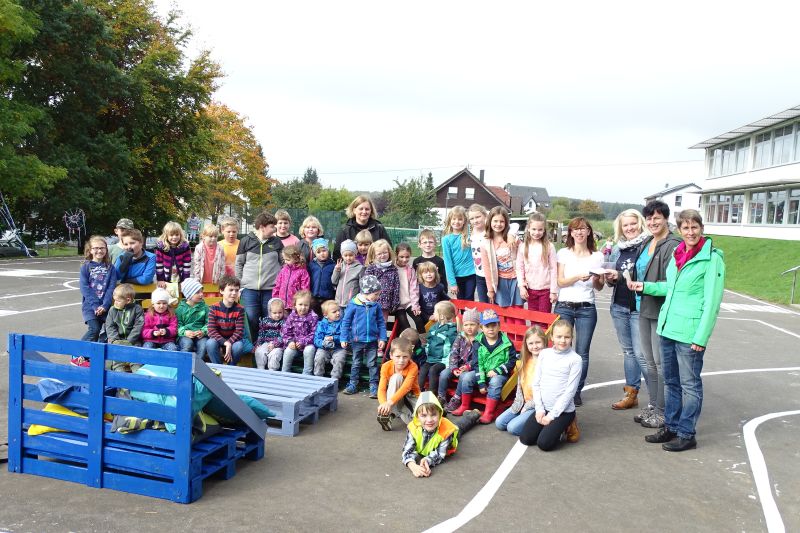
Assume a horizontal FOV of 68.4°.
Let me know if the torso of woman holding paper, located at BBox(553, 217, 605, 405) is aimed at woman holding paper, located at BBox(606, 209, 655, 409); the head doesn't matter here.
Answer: no

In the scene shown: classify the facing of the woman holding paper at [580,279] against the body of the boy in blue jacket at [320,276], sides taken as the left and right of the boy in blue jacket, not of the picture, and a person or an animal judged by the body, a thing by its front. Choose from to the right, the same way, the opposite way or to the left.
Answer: the same way

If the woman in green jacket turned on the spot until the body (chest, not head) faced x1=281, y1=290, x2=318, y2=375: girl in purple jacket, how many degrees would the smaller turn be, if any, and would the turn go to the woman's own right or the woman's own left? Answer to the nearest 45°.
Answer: approximately 45° to the woman's own right

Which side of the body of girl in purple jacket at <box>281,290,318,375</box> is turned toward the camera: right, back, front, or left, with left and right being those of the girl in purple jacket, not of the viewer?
front

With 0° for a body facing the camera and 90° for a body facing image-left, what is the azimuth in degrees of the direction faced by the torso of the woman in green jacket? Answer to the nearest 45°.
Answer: approximately 45°

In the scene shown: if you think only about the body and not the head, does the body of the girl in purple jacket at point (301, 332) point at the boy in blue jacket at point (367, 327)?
no

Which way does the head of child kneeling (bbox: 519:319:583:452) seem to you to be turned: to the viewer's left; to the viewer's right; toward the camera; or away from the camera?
toward the camera
